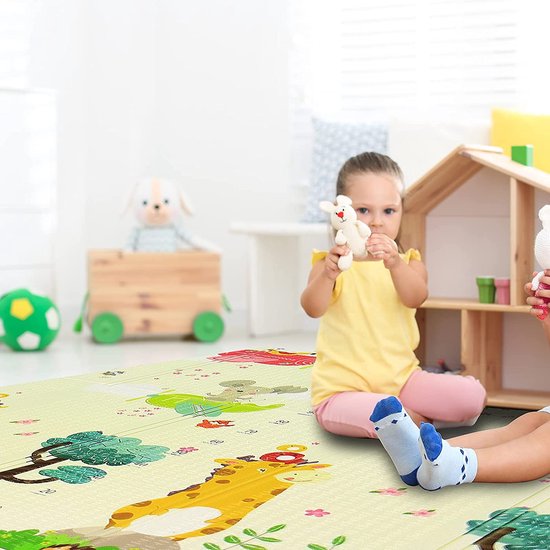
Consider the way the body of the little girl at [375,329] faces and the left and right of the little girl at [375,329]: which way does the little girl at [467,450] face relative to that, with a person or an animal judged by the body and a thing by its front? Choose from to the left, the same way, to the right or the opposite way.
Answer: to the right

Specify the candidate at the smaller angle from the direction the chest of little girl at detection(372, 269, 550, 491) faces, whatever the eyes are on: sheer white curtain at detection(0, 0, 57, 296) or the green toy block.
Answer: the sheer white curtain

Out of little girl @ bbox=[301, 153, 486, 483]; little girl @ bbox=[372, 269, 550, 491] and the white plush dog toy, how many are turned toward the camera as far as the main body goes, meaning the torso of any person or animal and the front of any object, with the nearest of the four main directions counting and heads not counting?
2

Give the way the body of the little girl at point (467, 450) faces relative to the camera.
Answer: to the viewer's left

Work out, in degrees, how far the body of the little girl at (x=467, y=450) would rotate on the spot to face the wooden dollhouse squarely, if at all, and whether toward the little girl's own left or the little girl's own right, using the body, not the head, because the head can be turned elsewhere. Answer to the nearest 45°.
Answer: approximately 90° to the little girl's own right

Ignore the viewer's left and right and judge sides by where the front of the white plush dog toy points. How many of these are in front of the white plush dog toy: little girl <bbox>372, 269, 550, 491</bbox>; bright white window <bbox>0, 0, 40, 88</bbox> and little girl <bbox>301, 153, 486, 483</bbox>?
2

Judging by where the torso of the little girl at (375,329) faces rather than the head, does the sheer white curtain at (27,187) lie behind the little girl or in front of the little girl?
behind

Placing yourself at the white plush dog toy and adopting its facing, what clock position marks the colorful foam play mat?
The colorful foam play mat is roughly at 12 o'clock from the white plush dog toy.

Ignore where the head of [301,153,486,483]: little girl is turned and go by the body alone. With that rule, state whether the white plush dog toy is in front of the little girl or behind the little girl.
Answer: behind

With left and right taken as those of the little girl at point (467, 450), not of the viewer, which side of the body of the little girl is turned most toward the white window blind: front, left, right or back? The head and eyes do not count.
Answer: right

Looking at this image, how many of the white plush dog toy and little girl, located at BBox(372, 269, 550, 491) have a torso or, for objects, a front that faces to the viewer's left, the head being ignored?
1

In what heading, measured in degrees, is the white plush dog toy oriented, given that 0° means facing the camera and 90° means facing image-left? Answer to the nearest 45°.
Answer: approximately 0°

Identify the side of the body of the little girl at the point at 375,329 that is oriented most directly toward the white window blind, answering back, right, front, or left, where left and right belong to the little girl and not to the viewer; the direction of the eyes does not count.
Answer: back
